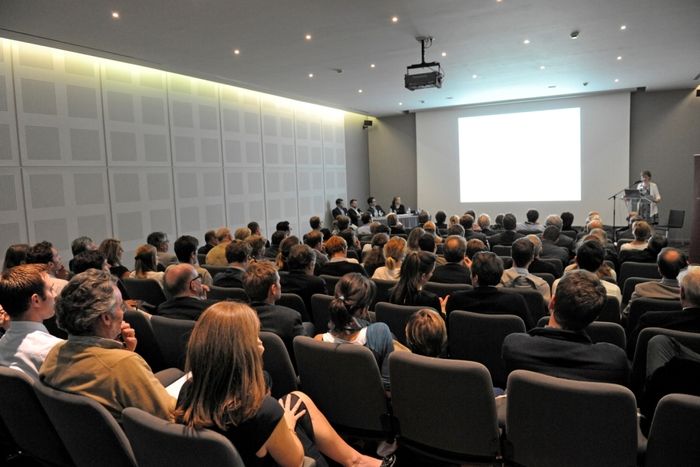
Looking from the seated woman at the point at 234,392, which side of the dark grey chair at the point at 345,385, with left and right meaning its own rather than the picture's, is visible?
back

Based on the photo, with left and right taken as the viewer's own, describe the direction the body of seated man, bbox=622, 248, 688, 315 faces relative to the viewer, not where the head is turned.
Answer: facing away from the viewer

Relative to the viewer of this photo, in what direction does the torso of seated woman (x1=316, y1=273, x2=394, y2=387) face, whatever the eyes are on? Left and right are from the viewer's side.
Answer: facing away from the viewer and to the right of the viewer

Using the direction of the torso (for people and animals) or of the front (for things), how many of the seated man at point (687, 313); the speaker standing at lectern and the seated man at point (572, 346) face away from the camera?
2

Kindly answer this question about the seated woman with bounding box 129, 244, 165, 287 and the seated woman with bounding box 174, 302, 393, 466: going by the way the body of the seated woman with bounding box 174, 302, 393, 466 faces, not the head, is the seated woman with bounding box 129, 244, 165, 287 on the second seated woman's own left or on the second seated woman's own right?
on the second seated woman's own left

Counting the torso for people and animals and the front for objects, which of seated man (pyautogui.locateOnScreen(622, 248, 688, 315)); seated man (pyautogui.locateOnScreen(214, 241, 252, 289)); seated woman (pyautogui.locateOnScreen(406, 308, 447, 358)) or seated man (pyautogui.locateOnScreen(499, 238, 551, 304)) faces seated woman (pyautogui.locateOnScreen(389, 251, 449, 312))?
seated woman (pyautogui.locateOnScreen(406, 308, 447, 358))

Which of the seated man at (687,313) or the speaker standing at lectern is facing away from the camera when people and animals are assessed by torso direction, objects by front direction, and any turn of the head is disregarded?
the seated man

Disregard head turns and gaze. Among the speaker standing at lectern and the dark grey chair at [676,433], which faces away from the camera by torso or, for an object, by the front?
the dark grey chair

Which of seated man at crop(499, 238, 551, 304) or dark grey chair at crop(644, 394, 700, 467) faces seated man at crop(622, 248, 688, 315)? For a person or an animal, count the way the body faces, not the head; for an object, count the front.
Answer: the dark grey chair

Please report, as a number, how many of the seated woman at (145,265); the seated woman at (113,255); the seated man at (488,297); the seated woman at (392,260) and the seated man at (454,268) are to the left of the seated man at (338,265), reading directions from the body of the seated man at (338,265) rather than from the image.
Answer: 2

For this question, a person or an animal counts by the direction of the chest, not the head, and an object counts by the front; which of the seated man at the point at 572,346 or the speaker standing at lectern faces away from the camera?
the seated man

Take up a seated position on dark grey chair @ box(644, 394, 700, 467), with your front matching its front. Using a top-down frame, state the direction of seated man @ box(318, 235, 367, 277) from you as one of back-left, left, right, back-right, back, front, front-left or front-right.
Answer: front-left

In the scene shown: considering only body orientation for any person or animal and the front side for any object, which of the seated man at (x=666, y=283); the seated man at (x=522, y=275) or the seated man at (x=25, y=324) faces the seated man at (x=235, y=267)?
the seated man at (x=25, y=324)

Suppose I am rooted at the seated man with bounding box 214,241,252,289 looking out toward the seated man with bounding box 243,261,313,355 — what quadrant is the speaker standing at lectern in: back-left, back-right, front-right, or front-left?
back-left

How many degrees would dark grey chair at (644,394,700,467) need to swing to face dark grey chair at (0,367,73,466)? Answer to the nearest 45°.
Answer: approximately 135° to its left

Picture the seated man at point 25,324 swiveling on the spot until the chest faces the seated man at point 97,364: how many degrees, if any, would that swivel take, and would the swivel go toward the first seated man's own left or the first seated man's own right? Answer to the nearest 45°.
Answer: approximately 135° to the first seated man's own right

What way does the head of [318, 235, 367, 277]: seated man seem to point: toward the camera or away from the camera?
away from the camera

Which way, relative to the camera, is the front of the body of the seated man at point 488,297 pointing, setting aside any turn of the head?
away from the camera

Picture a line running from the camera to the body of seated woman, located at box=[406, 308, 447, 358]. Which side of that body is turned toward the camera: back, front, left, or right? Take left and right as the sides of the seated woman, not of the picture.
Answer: back

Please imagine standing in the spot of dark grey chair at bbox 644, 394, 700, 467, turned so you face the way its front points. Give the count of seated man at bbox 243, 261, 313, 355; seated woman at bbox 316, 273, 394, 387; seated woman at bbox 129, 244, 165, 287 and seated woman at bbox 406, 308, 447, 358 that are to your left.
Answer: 4

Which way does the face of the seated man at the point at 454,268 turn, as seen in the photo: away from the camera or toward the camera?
away from the camera

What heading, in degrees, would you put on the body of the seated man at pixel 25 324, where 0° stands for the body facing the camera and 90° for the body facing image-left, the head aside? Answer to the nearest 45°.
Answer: approximately 225°
